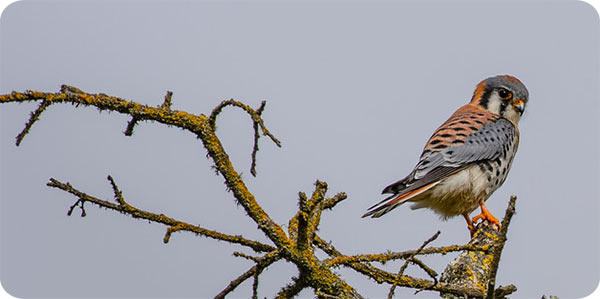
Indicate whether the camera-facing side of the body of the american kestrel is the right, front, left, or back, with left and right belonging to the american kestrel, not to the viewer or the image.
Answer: right
